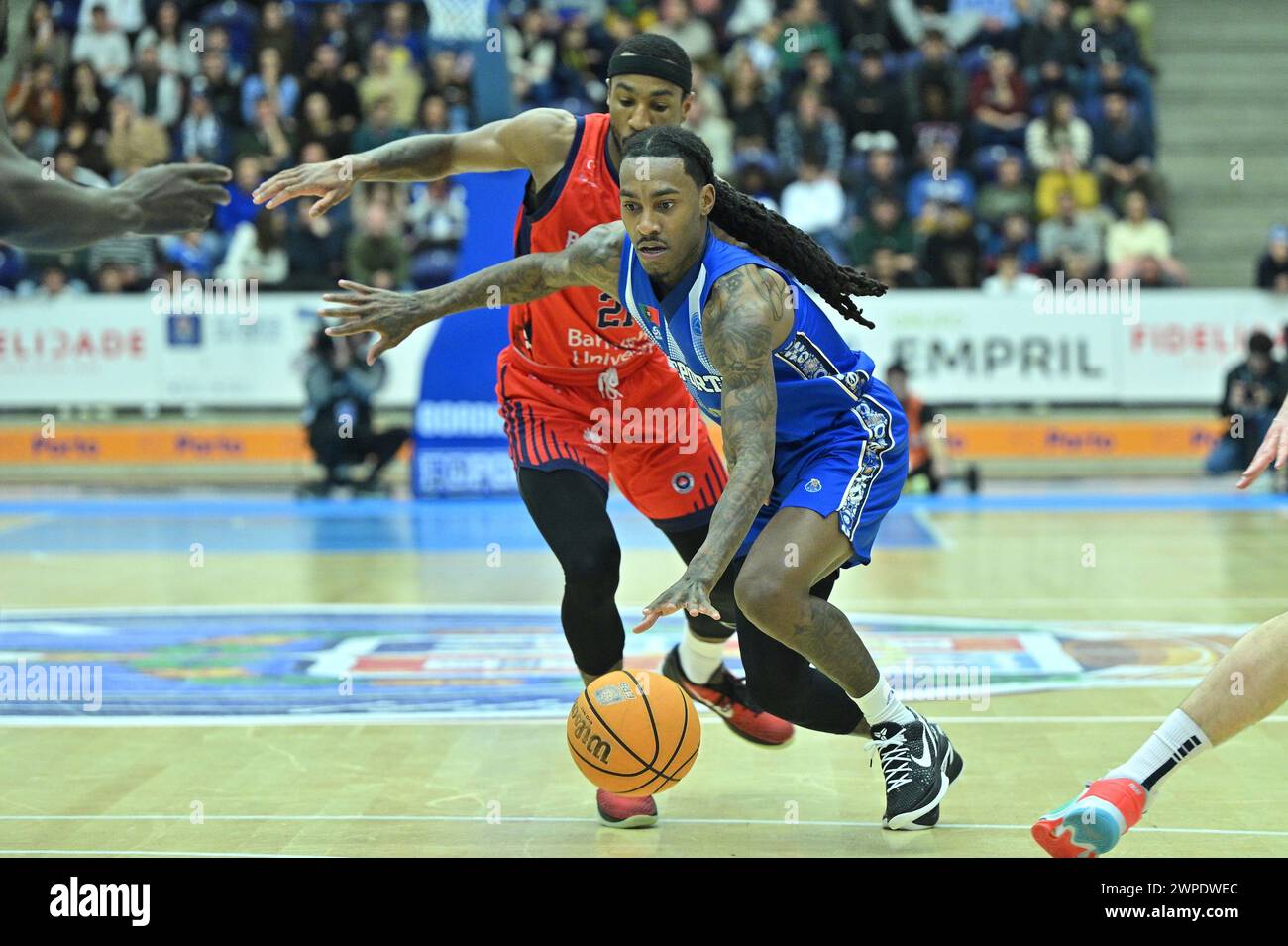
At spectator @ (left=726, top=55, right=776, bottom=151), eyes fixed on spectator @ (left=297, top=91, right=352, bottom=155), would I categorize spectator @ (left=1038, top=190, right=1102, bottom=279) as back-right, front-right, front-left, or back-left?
back-left

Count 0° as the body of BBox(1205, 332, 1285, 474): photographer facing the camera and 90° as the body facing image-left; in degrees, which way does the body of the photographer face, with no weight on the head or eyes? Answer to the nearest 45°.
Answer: approximately 45°

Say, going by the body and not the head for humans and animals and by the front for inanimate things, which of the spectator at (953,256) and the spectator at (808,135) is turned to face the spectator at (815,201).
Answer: the spectator at (808,135)

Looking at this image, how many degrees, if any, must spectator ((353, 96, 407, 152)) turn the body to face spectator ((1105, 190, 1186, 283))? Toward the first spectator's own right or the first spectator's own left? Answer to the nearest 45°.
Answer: approximately 90° to the first spectator's own left

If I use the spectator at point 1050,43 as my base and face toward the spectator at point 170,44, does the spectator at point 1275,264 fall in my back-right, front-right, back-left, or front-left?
back-left

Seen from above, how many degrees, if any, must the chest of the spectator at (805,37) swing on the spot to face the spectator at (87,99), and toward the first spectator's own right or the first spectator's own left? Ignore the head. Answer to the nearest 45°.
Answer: approximately 90° to the first spectator's own right

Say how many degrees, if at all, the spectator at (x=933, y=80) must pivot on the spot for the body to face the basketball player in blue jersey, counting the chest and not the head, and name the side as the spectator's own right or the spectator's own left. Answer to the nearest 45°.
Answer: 0° — they already face them

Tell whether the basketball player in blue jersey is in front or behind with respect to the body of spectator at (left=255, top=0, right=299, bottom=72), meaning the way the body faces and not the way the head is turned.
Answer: in front

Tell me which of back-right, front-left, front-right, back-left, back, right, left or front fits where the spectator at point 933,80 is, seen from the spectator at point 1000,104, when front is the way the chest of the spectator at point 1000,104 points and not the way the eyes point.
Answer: right

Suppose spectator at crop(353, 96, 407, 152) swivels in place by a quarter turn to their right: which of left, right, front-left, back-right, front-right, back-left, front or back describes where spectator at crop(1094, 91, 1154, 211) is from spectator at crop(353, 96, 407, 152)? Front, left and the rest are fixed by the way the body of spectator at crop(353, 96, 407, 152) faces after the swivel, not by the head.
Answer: back

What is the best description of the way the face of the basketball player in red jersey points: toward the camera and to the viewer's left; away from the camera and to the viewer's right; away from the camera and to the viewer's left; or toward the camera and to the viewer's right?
toward the camera and to the viewer's left
